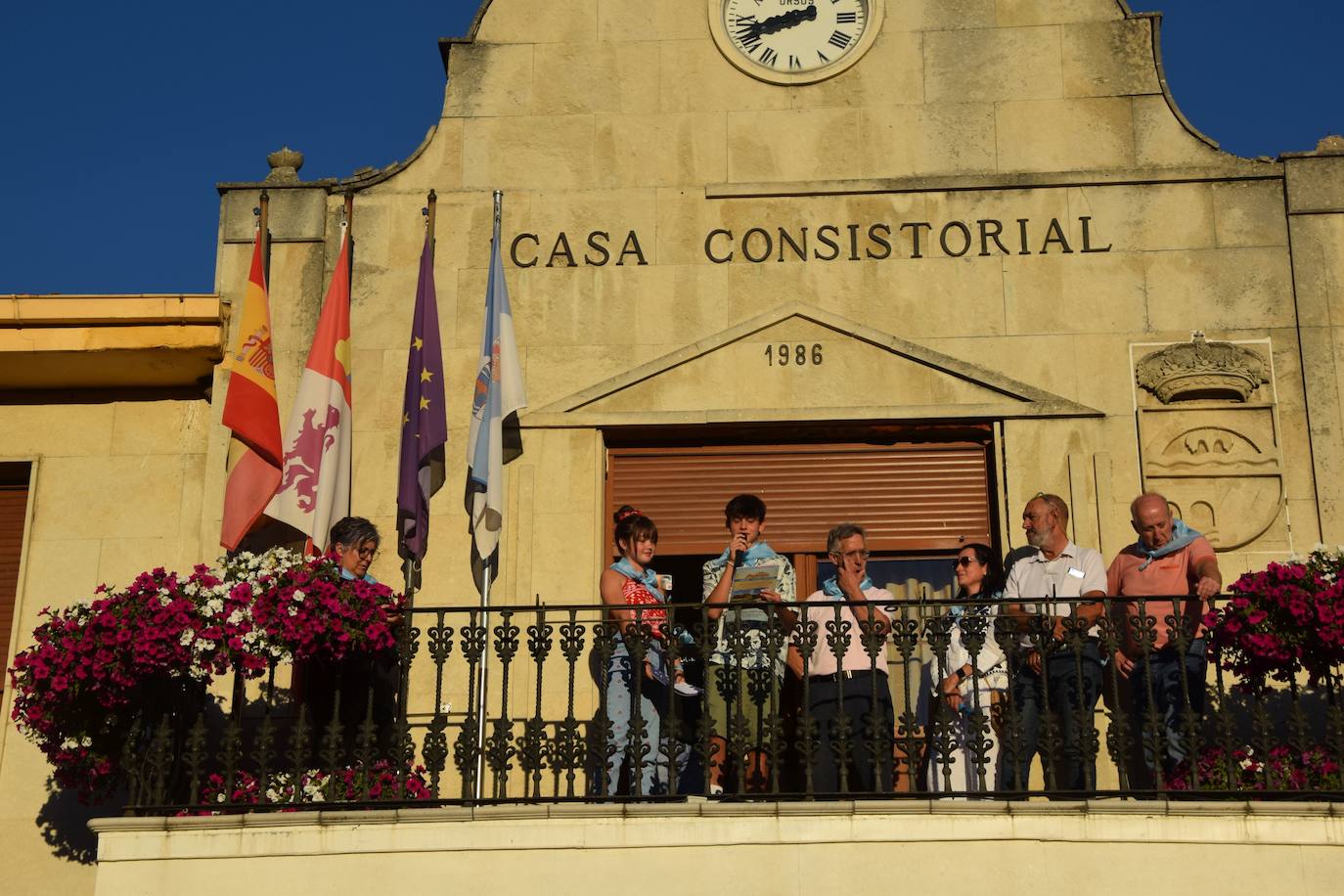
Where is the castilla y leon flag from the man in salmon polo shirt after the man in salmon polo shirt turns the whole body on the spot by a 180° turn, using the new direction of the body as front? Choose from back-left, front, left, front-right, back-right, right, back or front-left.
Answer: left

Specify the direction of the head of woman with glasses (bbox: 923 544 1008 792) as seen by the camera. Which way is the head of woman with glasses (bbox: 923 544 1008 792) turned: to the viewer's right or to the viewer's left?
to the viewer's left

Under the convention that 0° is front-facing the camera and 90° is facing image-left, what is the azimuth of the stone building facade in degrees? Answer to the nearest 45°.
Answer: approximately 0°

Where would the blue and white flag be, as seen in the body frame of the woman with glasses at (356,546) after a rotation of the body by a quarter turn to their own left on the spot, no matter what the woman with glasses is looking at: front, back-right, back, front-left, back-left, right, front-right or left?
front

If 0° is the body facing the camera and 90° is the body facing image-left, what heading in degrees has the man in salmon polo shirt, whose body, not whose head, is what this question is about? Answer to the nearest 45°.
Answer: approximately 0°

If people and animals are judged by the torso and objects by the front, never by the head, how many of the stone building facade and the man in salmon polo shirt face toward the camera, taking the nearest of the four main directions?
2

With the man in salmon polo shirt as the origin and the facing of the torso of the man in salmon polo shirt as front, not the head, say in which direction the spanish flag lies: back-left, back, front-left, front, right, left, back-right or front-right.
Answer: right

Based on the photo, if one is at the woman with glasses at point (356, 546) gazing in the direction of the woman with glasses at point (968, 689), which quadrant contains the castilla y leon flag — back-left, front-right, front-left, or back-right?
back-left

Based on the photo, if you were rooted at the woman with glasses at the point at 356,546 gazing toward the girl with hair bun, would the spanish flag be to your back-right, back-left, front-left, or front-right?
back-left

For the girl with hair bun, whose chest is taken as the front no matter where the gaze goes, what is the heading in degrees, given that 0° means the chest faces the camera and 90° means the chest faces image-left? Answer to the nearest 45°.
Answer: approximately 315°

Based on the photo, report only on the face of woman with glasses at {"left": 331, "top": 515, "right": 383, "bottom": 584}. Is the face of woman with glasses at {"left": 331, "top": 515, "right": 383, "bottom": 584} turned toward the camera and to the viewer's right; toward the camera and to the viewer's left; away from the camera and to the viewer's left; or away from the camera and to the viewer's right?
toward the camera and to the viewer's right

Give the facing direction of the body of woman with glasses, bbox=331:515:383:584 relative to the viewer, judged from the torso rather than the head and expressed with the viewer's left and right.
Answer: facing the viewer and to the right of the viewer

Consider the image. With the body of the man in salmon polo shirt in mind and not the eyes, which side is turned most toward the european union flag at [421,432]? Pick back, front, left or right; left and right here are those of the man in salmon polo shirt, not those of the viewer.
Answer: right
